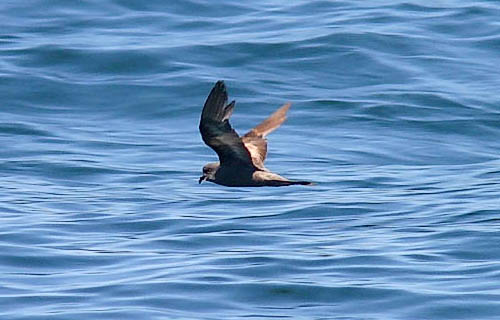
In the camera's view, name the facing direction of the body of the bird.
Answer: to the viewer's left
